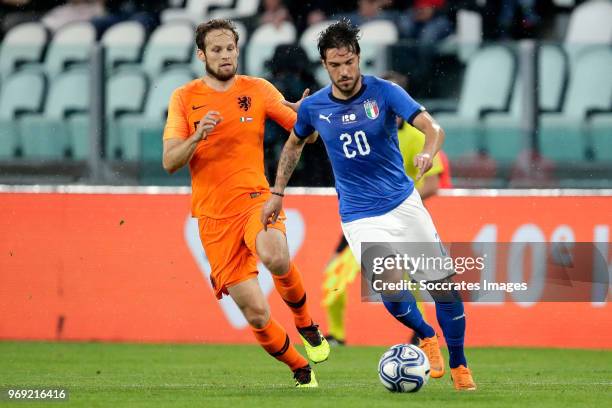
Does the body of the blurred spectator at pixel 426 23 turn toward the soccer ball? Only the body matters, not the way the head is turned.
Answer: yes

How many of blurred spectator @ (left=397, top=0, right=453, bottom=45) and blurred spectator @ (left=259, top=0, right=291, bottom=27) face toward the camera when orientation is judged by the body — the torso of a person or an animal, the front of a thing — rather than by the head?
2

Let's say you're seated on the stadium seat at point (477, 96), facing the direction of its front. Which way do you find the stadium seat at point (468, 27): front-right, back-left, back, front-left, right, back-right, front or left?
back-right

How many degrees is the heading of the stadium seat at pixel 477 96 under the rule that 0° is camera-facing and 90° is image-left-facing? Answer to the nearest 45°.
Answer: approximately 45°

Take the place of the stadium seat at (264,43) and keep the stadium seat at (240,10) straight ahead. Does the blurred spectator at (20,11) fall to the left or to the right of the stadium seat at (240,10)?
left

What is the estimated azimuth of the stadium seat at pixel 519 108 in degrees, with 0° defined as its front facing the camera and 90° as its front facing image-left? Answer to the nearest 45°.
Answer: approximately 45°

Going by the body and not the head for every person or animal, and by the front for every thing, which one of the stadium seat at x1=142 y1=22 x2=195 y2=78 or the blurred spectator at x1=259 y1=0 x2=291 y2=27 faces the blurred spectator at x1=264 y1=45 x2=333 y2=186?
the blurred spectator at x1=259 y1=0 x2=291 y2=27

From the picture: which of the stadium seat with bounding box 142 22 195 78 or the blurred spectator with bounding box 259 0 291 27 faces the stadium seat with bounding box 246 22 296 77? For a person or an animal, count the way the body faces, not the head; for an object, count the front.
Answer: the blurred spectator

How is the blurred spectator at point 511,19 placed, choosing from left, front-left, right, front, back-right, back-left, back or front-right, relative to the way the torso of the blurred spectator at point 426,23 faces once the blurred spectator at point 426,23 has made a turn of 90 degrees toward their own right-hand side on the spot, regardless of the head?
back
